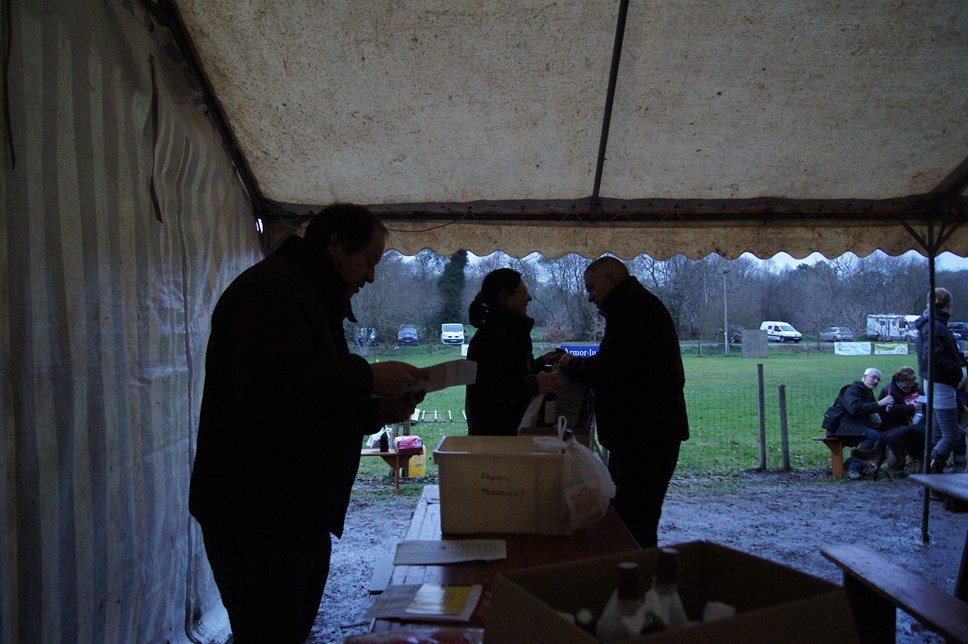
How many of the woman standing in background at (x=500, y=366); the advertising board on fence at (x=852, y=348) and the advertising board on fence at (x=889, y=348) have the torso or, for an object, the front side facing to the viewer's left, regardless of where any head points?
0

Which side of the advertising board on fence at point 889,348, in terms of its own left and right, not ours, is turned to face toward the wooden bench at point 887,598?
front

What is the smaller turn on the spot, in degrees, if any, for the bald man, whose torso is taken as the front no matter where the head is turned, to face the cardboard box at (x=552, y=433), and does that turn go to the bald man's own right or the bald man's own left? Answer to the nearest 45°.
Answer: approximately 45° to the bald man's own left

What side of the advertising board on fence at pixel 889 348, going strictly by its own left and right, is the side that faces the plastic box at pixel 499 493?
front

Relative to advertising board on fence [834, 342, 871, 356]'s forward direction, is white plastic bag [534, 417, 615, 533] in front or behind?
in front

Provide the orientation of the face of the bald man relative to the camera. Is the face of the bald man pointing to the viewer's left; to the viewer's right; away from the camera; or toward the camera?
to the viewer's left

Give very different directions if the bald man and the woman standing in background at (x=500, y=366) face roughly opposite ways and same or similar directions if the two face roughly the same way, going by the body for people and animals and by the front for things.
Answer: very different directions

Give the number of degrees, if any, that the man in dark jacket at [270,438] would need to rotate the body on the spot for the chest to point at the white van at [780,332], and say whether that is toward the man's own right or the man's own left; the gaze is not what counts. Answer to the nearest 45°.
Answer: approximately 45° to the man's own left

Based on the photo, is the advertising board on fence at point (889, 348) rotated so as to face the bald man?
yes

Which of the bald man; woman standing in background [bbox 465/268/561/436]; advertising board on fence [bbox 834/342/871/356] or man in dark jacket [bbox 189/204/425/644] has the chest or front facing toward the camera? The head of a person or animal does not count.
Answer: the advertising board on fence

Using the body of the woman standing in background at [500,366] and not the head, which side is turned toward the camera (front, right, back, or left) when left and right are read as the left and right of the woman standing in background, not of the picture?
right

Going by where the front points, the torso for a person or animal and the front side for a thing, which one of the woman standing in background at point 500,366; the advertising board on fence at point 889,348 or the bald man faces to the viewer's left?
the bald man

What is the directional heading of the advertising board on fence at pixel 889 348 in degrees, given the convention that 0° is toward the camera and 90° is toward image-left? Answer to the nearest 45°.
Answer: approximately 0°

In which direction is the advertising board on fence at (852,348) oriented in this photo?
toward the camera

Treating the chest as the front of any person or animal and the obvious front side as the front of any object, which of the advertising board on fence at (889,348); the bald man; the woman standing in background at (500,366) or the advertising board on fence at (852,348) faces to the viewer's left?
the bald man

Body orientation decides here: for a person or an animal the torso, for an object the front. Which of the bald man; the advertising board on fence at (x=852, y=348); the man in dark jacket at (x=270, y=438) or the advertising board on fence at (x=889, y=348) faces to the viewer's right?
the man in dark jacket

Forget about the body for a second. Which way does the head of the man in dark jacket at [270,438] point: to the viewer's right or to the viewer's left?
to the viewer's right

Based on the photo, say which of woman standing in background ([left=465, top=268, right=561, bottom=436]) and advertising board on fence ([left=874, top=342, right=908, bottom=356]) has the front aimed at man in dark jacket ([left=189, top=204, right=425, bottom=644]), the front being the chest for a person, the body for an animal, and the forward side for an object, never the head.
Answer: the advertising board on fence

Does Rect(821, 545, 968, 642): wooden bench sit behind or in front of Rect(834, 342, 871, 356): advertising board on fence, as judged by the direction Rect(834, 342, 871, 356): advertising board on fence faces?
in front
